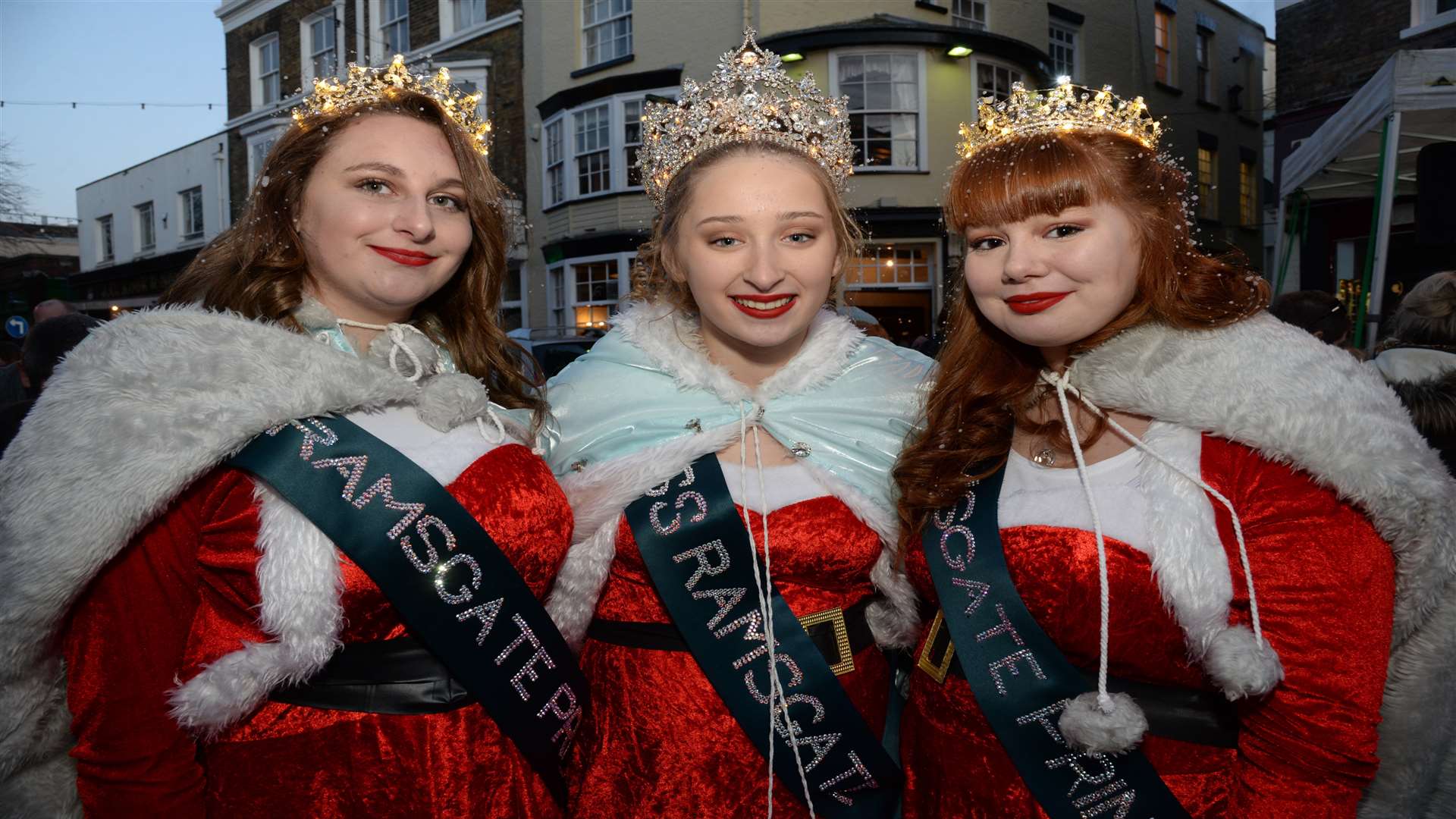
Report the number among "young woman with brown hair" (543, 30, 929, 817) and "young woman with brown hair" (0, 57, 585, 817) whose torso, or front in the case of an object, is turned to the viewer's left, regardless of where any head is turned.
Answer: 0

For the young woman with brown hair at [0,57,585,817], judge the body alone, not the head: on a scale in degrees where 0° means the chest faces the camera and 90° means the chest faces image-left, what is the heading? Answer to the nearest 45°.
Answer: approximately 315°

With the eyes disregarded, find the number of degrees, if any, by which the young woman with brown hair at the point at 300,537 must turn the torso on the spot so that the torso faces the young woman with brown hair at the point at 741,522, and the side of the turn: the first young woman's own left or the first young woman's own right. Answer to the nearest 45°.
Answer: approximately 45° to the first young woman's own left

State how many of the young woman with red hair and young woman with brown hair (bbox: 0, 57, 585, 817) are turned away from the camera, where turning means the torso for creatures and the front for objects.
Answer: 0

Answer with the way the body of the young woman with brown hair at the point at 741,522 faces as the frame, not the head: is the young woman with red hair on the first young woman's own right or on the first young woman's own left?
on the first young woman's own left

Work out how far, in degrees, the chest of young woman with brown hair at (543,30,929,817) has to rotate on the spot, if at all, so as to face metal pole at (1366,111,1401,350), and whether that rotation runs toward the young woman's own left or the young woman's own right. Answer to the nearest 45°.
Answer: approximately 135° to the young woman's own left
